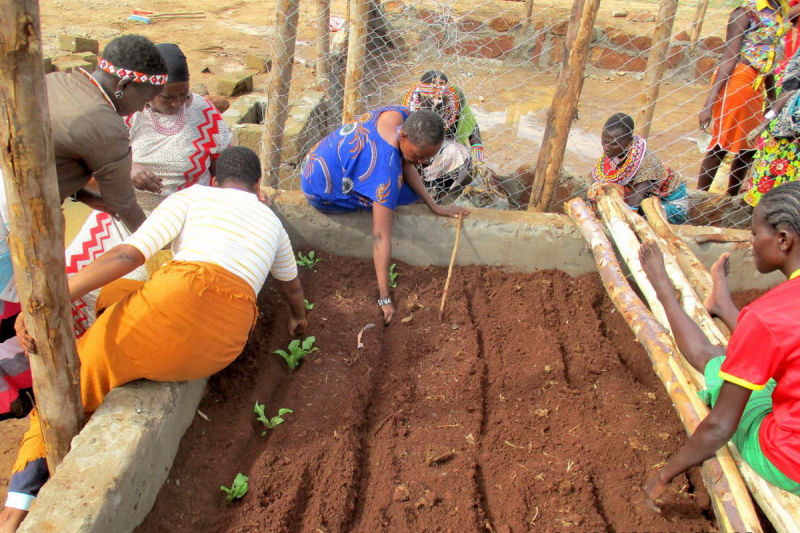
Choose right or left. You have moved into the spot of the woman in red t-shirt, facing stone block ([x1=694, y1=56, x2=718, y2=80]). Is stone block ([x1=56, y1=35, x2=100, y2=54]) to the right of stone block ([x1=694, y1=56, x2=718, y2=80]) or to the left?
left

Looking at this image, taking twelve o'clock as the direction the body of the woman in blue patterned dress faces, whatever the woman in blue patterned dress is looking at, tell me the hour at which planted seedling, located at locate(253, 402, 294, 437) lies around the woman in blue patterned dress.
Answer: The planted seedling is roughly at 2 o'clock from the woman in blue patterned dress.

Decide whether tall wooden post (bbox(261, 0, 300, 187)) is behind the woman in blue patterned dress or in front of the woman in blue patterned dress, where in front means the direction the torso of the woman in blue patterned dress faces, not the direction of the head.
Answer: behind

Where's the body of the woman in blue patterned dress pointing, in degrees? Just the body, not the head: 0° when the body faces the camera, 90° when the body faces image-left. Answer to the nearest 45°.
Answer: approximately 315°

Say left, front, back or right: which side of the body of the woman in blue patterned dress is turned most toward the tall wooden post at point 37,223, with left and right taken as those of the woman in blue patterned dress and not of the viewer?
right

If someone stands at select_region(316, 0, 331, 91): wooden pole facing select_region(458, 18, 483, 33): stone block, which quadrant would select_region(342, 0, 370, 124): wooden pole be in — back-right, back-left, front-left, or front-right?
back-right

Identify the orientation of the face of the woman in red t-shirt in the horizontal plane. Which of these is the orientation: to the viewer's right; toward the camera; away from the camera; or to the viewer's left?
to the viewer's left

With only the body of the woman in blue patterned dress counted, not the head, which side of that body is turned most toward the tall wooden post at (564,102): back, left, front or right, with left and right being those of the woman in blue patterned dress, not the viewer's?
left

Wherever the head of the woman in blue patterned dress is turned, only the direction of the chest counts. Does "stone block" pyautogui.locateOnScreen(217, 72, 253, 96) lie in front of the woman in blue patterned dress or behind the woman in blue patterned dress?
behind

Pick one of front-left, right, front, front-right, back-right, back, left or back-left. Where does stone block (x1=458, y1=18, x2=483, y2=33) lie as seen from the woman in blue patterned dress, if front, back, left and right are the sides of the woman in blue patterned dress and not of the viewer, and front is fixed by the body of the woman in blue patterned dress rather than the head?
back-left
